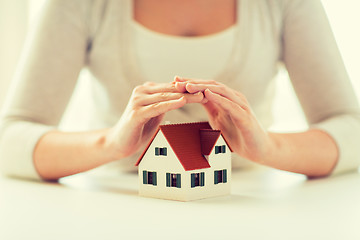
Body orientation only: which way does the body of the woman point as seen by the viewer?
toward the camera
